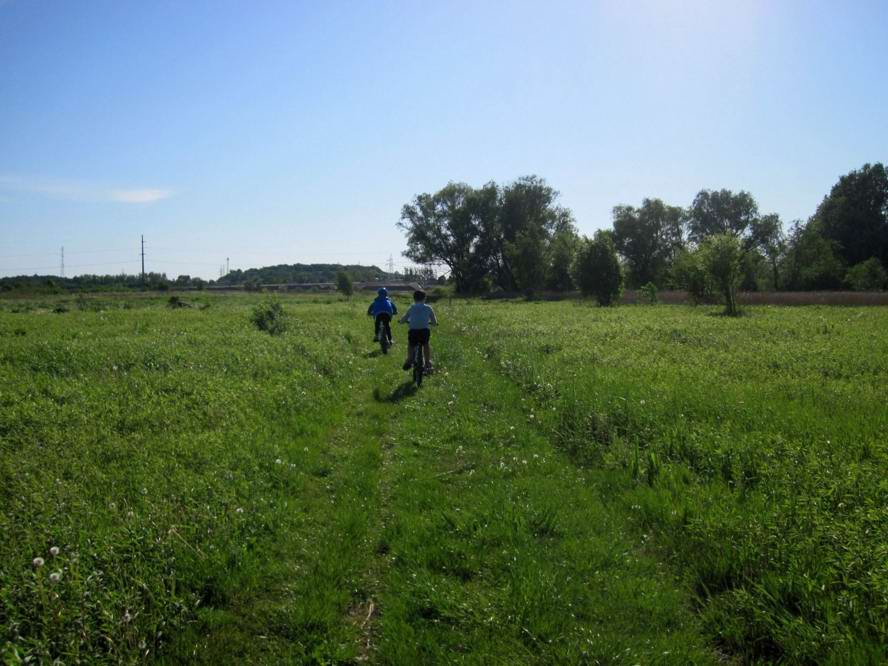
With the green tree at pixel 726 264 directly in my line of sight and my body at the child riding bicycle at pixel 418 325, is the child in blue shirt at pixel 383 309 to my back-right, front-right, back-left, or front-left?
front-left

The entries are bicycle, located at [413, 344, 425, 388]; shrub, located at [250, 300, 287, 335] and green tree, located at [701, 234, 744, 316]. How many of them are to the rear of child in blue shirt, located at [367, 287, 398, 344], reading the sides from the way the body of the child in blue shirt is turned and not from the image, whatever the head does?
1

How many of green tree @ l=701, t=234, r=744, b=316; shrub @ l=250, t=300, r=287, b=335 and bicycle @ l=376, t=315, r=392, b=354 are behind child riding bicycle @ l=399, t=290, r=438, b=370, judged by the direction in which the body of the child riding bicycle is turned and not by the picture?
0

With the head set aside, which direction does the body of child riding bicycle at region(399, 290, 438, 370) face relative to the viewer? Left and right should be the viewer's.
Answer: facing away from the viewer

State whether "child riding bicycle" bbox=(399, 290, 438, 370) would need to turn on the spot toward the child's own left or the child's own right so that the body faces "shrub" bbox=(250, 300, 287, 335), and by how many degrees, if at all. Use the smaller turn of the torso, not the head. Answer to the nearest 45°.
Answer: approximately 45° to the child's own left

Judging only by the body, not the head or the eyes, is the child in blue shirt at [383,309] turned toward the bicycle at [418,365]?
no

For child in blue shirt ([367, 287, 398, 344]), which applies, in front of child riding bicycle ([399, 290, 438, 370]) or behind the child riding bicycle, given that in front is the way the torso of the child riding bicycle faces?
in front

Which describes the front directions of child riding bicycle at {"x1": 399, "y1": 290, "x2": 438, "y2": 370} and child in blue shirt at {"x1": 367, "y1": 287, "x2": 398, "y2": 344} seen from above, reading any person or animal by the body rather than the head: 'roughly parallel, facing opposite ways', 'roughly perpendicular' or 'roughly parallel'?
roughly parallel

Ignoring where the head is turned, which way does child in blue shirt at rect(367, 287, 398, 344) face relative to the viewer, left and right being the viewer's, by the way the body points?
facing away from the viewer

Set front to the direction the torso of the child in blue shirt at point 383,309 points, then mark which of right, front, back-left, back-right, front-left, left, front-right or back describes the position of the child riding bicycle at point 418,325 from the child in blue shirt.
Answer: back

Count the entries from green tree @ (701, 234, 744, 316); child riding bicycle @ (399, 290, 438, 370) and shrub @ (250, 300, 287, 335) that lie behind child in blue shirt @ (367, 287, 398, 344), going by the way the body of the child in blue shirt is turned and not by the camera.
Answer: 1

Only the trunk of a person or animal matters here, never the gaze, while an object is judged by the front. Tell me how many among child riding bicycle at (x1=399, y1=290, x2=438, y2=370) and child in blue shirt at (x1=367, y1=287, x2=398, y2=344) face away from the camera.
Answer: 2

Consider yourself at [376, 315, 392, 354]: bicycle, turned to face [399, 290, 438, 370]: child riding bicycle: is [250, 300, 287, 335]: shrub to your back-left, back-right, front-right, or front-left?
back-right

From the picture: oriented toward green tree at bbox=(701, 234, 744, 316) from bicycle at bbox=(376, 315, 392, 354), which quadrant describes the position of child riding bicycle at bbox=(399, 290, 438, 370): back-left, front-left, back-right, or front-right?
back-right

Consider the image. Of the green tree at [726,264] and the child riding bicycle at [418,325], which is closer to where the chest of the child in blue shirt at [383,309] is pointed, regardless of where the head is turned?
the green tree
